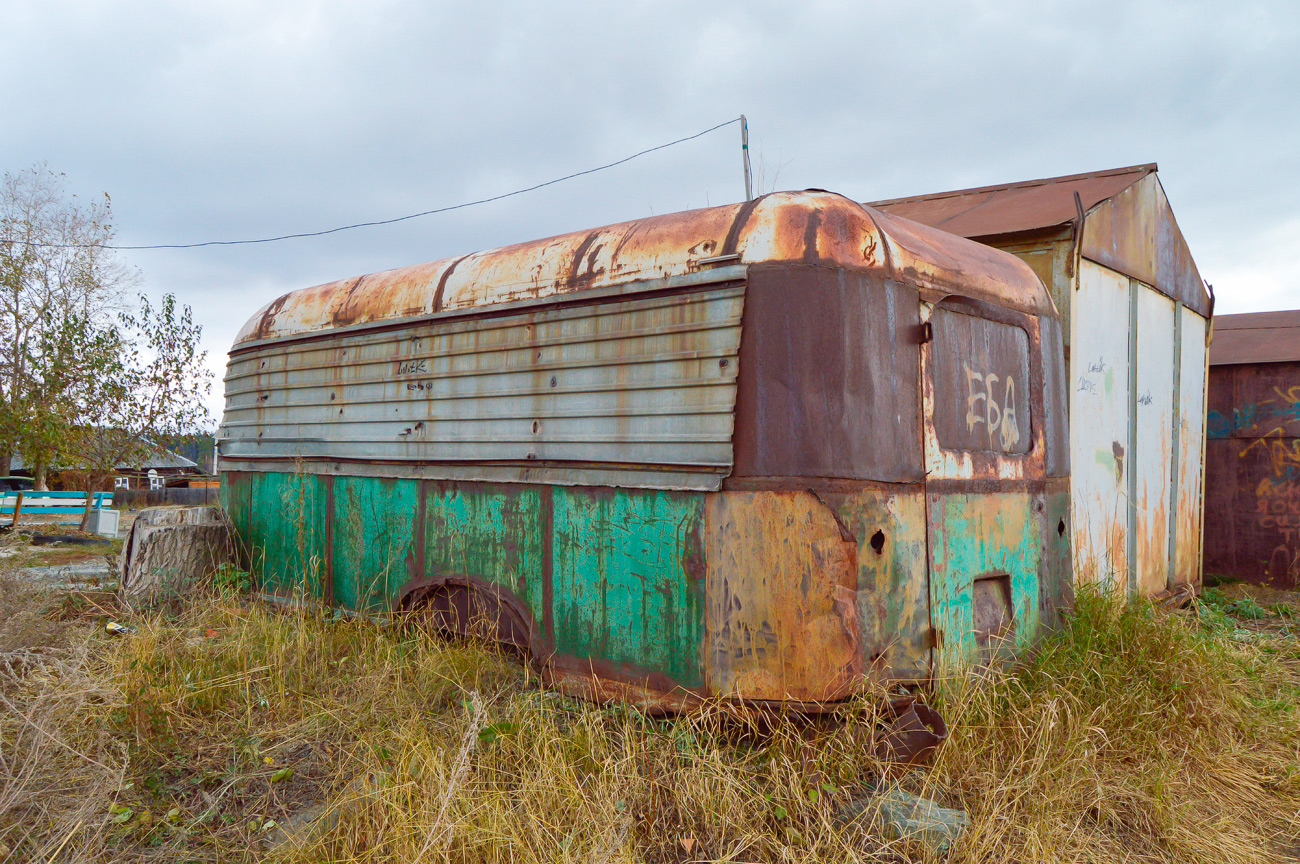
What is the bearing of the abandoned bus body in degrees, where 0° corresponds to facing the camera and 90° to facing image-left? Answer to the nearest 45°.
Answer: approximately 135°
